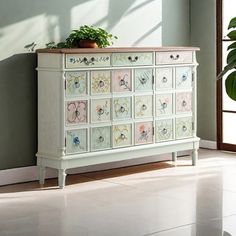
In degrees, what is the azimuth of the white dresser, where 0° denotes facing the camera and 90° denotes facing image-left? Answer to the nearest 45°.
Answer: approximately 315°
